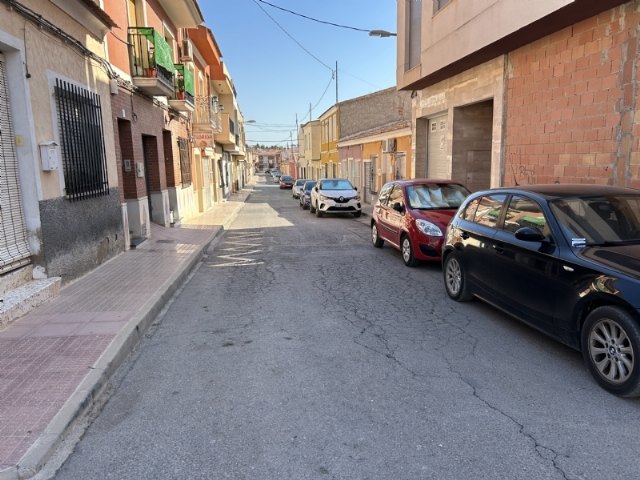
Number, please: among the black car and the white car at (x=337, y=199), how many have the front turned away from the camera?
0

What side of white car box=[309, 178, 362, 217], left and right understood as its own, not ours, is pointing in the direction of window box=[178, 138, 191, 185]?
right

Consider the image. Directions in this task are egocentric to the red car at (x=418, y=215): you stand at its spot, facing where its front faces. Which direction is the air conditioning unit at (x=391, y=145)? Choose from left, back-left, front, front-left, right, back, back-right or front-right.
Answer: back-left

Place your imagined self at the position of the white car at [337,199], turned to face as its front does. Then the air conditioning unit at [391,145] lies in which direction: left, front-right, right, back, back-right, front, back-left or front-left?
left

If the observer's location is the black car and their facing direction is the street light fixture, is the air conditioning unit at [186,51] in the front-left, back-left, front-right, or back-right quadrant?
front-left

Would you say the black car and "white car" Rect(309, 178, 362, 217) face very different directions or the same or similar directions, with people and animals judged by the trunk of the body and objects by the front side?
same or similar directions

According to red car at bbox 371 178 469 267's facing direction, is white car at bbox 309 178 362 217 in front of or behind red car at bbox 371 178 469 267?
behind

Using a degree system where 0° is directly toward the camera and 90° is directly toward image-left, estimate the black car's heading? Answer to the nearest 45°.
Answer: approximately 315°

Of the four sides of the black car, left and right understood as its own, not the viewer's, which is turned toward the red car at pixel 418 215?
back

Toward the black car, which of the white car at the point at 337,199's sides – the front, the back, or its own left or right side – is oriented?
front

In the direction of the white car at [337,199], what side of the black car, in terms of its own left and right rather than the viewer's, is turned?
back

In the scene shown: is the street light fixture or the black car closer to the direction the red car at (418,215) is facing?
the black car

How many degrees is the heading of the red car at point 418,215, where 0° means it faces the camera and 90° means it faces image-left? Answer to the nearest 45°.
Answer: approximately 315°

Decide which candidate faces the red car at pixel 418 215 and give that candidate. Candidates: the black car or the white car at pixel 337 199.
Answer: the white car

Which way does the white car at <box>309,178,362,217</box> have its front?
toward the camera

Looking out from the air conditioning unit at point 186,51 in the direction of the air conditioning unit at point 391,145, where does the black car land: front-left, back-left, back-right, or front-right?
front-right

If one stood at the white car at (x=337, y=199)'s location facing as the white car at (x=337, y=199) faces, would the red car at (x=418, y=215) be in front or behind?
in front

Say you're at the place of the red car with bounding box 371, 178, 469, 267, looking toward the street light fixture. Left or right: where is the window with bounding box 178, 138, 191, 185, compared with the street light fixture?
left

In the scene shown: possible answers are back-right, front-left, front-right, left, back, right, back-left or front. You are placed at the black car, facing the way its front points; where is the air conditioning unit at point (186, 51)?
back
